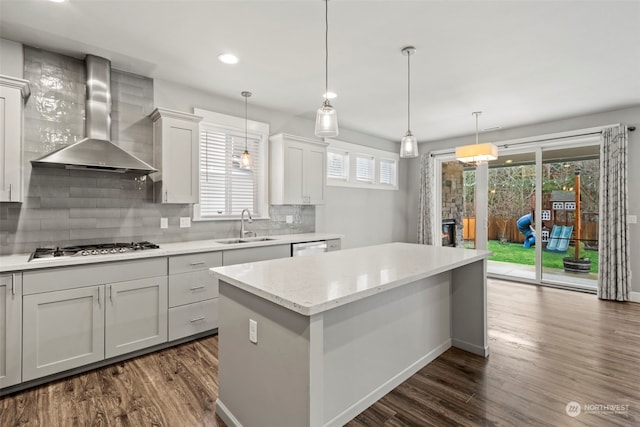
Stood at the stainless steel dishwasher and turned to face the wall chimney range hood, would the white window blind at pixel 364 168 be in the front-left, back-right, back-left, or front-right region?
back-right

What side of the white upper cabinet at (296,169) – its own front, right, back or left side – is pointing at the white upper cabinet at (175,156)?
right

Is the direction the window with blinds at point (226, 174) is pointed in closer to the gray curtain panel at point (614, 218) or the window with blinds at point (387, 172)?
the gray curtain panel

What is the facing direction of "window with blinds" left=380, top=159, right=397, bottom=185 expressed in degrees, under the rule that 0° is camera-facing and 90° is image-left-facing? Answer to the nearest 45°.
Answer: approximately 315°

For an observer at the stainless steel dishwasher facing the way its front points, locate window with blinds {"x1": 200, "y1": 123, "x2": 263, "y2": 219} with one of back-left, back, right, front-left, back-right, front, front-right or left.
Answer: back-right

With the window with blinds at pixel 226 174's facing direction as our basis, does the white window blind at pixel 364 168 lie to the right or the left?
on its left

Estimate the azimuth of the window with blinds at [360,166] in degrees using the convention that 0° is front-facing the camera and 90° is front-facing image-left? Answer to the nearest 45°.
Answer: approximately 315°

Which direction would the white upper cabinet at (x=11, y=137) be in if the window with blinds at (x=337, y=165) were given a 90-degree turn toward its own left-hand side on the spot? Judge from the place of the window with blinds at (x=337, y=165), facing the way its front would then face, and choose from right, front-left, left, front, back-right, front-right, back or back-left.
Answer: back

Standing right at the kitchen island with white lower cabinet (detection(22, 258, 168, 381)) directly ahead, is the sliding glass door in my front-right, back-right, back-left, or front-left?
back-right

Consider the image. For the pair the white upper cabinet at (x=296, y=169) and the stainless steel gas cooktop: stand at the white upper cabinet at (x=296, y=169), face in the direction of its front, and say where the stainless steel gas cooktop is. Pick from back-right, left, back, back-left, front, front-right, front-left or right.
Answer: right

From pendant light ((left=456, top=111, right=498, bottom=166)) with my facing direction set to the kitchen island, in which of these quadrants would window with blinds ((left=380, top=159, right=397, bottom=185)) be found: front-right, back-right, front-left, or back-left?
back-right

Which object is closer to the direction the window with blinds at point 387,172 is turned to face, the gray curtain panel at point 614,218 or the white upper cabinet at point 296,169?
the gray curtain panel

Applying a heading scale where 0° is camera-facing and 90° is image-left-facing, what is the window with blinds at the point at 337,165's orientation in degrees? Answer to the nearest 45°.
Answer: approximately 315°
